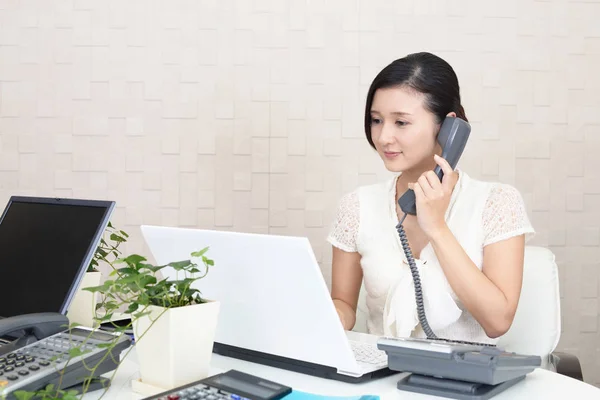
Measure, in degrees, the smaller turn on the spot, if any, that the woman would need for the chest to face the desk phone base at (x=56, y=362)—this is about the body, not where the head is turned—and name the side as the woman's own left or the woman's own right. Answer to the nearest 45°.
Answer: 0° — they already face it

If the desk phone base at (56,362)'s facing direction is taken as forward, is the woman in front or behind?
behind

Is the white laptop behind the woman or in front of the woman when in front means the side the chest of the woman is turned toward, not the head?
in front

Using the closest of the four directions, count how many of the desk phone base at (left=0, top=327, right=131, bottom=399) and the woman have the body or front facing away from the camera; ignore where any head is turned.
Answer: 0

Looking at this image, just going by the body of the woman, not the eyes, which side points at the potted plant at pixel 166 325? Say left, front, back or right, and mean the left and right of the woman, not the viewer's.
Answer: front

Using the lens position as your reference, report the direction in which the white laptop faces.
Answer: facing away from the viewer and to the right of the viewer

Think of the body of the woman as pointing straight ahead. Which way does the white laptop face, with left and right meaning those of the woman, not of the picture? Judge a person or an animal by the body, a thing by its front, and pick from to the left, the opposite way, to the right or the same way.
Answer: the opposite way

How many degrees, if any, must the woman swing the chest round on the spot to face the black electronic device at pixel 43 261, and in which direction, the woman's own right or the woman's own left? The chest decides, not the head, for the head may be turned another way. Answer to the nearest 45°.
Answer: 0° — they already face it

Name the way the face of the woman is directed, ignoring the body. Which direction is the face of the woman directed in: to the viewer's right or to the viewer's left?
to the viewer's left

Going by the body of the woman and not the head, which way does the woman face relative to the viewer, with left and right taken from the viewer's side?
facing the viewer and to the left of the viewer
